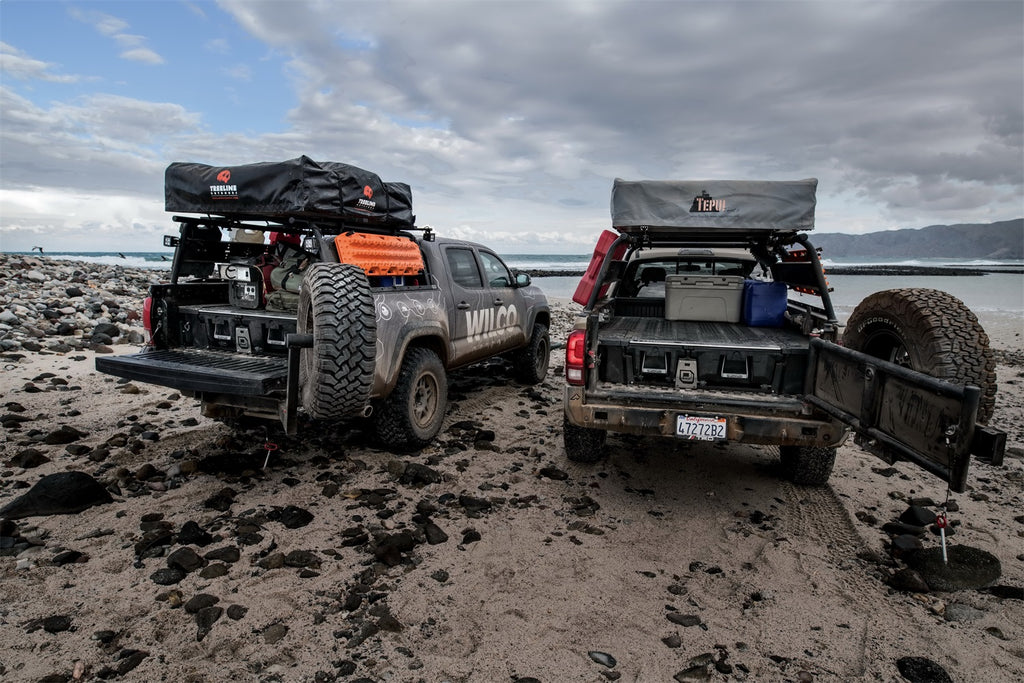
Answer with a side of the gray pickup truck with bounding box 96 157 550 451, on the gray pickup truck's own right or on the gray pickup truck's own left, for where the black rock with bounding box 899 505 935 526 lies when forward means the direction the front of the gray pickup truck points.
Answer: on the gray pickup truck's own right

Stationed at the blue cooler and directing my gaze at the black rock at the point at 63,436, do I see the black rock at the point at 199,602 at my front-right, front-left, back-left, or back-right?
front-left

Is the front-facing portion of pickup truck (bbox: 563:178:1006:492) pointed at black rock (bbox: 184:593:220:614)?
no

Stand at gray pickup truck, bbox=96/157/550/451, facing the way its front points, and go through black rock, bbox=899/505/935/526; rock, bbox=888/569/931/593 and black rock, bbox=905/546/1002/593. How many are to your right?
3

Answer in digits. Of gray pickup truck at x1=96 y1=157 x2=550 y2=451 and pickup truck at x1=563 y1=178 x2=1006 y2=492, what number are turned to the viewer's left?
0

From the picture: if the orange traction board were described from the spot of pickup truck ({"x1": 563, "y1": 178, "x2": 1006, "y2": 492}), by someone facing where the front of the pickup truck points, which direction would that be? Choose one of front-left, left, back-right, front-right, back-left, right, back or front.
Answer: left

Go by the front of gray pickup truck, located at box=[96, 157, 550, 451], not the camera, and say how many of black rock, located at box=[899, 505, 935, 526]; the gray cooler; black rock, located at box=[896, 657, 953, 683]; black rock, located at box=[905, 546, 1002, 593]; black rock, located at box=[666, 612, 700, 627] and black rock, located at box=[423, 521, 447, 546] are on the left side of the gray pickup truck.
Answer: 0

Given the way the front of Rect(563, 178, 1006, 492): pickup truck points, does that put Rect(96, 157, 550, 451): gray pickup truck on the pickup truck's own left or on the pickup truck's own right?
on the pickup truck's own left

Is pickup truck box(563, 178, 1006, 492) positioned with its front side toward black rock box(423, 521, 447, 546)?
no

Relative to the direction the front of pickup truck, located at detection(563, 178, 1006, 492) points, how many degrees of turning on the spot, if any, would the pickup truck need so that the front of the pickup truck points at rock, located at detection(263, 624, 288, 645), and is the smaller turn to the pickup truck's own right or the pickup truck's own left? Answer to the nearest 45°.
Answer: approximately 135° to the pickup truck's own left

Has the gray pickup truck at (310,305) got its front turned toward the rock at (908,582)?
no

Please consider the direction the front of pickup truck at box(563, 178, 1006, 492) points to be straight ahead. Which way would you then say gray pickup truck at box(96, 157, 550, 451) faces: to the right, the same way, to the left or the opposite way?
the same way

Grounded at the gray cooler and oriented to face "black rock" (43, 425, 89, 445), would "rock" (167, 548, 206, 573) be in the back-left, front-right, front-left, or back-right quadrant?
front-left

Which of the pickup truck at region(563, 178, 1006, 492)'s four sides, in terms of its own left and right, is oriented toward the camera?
back

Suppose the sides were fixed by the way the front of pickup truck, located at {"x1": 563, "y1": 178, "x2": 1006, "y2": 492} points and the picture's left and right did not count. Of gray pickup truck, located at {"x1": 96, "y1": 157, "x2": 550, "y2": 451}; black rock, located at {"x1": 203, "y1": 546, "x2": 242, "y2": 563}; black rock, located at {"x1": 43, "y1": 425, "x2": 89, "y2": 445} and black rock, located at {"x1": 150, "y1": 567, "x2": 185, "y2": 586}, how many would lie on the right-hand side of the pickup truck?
0

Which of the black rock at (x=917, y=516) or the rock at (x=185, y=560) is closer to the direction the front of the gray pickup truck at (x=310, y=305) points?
the black rock

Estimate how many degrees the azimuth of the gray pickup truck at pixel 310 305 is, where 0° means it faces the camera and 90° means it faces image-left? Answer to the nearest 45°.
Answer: approximately 225°

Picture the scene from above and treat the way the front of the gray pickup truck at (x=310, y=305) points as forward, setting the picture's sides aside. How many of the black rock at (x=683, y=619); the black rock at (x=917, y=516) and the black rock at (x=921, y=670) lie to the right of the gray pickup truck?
3

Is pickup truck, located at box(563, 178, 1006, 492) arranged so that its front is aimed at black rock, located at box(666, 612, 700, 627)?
no
